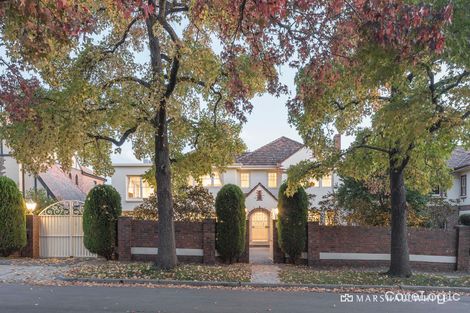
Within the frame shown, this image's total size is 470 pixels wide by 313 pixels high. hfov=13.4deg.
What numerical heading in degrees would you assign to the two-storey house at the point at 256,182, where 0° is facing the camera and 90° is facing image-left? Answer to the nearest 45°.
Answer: approximately 0°

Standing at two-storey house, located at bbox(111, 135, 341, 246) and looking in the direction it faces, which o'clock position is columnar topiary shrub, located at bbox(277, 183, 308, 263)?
The columnar topiary shrub is roughly at 12 o'clock from the two-storey house.

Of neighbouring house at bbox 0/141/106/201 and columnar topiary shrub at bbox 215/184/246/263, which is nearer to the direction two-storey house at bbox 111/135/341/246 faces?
the columnar topiary shrub

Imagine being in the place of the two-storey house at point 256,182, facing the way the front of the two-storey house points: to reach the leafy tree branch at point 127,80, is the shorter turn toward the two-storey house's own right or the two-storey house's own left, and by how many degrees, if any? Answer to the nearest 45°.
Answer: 0° — it already faces it

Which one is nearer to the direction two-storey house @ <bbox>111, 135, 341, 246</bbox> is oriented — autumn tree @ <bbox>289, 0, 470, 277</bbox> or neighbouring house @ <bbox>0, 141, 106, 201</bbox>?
the autumn tree

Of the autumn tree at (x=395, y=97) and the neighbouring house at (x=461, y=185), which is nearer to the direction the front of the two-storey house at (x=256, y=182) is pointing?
the autumn tree

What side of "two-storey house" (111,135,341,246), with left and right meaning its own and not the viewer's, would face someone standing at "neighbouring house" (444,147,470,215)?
left
